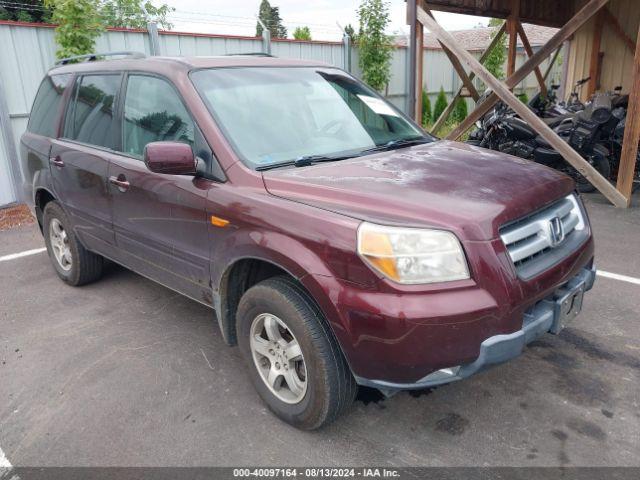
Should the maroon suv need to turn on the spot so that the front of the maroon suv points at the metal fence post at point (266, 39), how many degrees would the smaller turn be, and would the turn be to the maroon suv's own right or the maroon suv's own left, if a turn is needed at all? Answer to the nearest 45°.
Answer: approximately 135° to the maroon suv's own left

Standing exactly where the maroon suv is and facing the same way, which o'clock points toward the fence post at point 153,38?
The fence post is roughly at 7 o'clock from the maroon suv.

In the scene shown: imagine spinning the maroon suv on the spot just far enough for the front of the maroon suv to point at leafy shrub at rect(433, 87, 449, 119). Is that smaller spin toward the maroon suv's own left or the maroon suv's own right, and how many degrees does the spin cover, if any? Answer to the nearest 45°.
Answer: approximately 135° to the maroon suv's own left

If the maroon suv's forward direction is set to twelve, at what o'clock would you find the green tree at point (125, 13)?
The green tree is roughly at 7 o'clock from the maroon suv.

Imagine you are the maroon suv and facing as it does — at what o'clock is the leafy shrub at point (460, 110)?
The leafy shrub is roughly at 8 o'clock from the maroon suv.

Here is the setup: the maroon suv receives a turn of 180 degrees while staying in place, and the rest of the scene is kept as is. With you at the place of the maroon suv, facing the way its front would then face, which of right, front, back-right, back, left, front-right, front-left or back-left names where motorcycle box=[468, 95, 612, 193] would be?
right

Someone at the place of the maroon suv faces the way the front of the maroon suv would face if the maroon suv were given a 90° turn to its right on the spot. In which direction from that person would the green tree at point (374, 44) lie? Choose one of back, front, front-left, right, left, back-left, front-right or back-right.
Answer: back-right

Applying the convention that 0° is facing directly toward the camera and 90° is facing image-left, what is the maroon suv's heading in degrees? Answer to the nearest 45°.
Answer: approximately 315°

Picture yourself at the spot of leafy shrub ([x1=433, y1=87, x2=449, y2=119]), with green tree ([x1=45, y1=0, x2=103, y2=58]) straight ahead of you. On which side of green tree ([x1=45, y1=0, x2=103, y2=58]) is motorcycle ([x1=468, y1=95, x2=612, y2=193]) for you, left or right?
left

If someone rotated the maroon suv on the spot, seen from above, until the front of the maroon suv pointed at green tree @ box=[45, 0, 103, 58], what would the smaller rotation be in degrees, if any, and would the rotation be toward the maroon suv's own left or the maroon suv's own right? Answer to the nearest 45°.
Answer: approximately 180°
